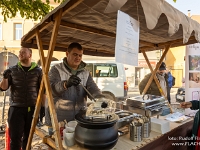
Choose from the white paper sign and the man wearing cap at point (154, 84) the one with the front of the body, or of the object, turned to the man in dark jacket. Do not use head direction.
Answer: the man wearing cap

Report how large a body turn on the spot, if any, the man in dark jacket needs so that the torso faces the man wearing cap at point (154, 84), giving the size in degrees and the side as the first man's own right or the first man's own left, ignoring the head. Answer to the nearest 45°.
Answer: approximately 90° to the first man's own left

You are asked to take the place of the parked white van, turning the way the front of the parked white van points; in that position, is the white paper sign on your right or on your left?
on your left

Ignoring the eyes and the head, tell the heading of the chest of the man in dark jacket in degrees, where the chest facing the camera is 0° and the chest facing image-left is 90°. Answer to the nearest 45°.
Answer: approximately 0°
